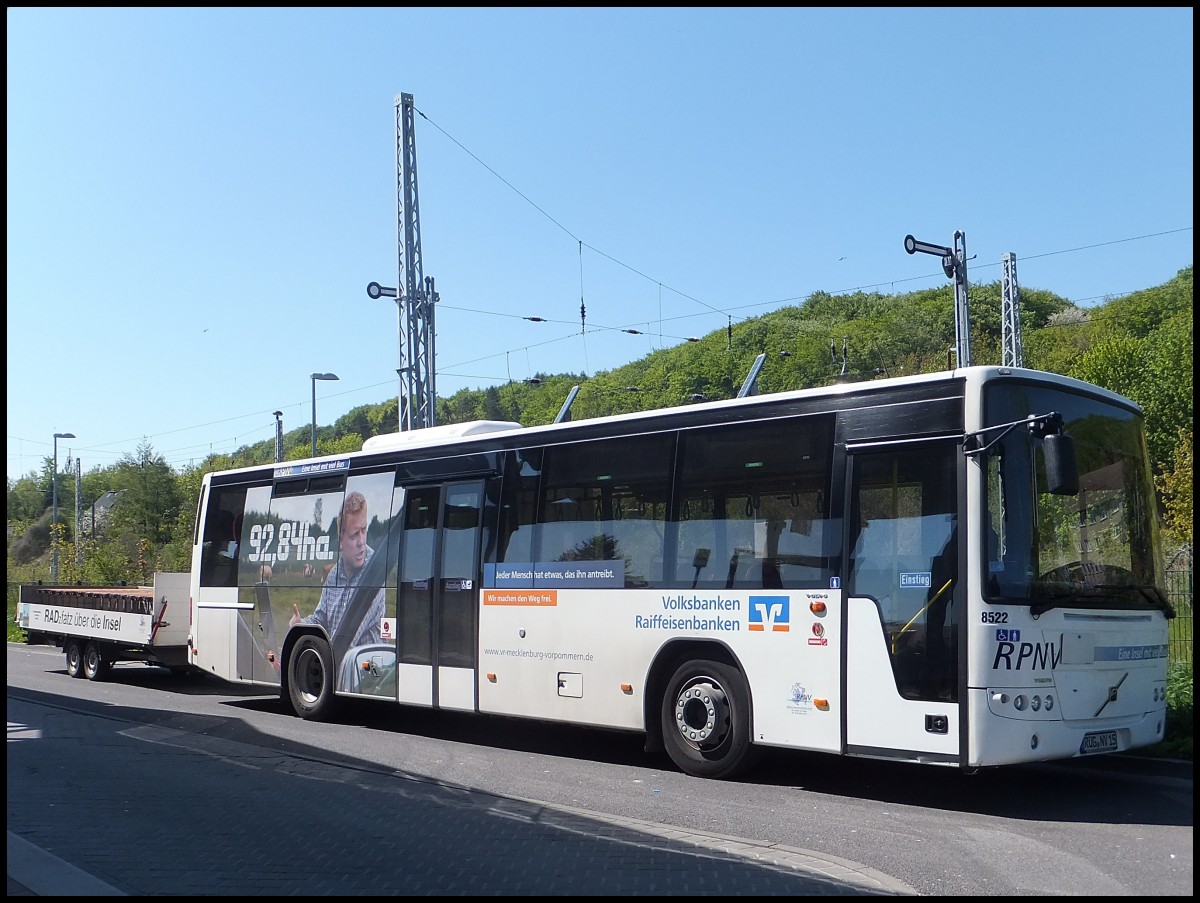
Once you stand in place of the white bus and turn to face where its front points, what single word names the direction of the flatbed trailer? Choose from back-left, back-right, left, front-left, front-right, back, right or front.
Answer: back

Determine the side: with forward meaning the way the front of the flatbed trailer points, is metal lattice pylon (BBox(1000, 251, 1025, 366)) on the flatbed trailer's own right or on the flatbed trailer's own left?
on the flatbed trailer's own left

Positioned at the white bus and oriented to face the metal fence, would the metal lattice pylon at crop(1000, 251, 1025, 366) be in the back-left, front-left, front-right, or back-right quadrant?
front-left

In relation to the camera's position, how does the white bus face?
facing the viewer and to the right of the viewer

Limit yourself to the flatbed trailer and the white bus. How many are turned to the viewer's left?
0

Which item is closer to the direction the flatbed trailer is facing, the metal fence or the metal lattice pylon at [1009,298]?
the metal fence

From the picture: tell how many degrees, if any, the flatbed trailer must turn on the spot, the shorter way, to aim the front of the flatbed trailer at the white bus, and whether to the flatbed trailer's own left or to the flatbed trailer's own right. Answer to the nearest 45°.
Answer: approximately 45° to the flatbed trailer's own right

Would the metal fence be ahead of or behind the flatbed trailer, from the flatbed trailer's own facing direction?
ahead
